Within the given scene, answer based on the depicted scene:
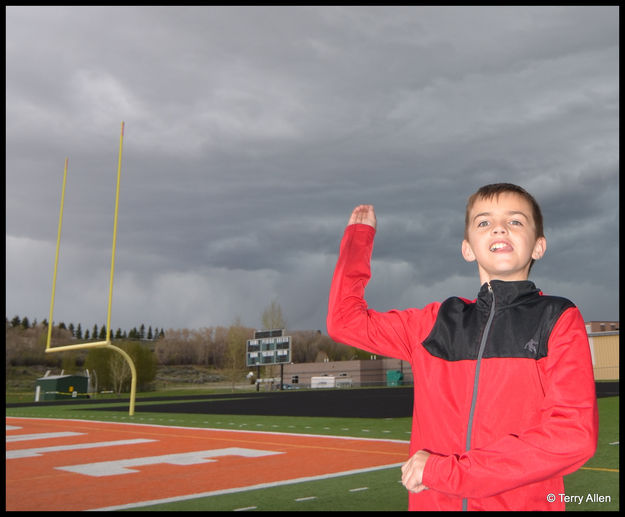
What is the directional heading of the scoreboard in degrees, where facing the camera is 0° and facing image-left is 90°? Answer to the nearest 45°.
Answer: approximately 0°

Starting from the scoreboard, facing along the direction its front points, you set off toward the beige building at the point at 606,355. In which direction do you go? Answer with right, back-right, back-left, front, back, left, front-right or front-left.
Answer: left

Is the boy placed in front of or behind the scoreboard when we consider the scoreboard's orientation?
in front

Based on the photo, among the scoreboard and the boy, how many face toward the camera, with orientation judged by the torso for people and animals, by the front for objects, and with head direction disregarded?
2

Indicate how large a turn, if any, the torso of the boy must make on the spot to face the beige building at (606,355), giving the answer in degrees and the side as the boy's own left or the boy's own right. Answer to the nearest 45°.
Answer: approximately 180°
